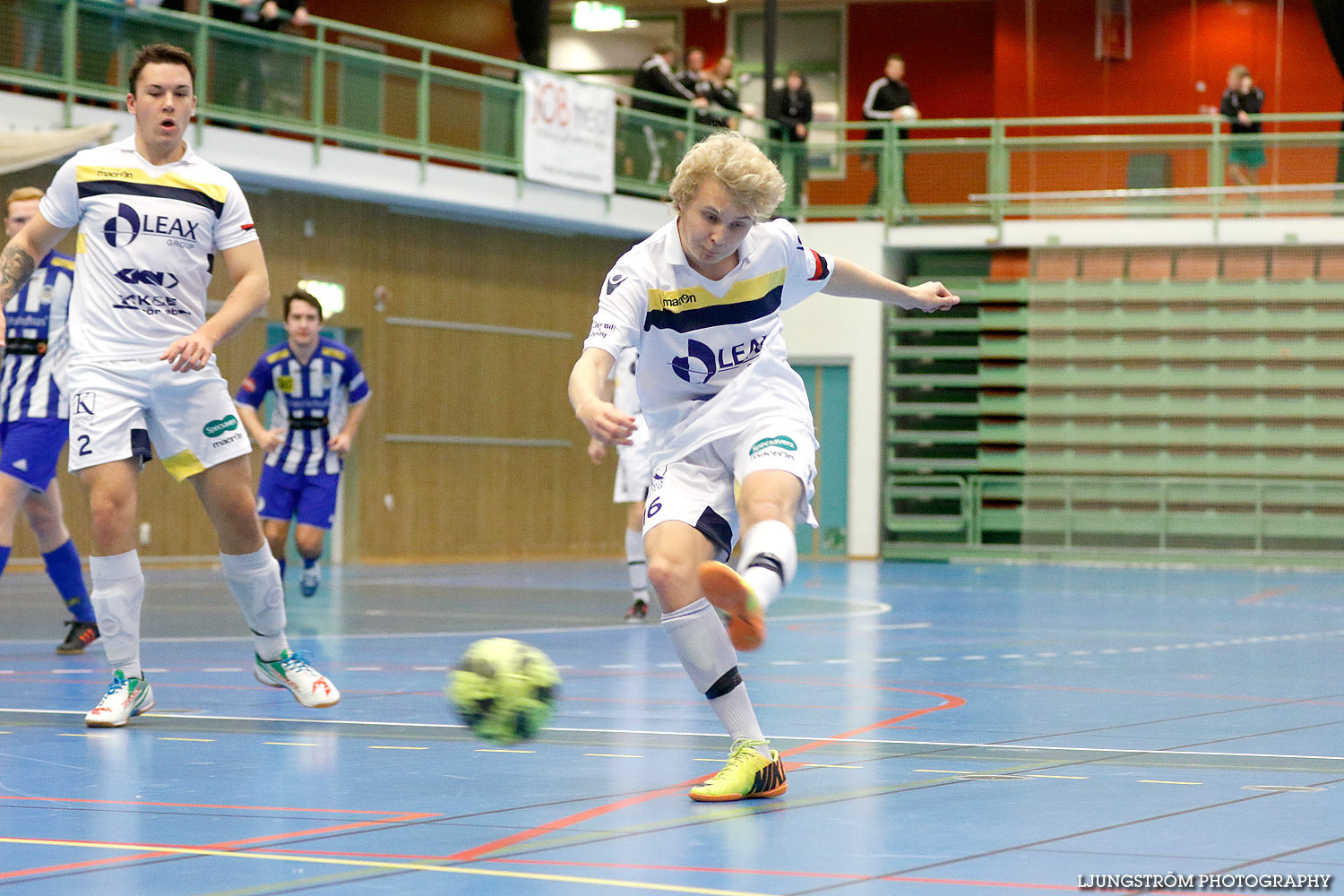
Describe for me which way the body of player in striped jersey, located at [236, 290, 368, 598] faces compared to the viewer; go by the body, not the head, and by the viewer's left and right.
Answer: facing the viewer

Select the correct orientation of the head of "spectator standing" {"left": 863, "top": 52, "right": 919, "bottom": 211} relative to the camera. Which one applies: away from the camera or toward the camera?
toward the camera

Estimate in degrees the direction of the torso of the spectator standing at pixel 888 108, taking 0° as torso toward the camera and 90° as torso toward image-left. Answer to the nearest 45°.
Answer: approximately 0°

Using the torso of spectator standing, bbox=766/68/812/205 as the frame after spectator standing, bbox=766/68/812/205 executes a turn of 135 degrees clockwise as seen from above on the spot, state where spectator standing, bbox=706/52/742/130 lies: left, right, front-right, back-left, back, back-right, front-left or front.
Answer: left

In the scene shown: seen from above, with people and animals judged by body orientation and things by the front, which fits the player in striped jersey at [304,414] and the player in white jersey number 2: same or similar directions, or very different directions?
same or similar directions

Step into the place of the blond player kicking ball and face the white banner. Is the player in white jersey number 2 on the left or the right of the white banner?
left

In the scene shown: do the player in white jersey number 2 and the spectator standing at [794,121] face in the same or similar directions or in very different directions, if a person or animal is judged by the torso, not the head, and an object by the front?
same or similar directions

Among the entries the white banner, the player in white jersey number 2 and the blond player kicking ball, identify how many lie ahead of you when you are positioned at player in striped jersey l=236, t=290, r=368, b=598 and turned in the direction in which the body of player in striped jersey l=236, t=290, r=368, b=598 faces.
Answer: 2

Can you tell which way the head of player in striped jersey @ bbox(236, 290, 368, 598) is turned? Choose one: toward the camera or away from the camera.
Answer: toward the camera

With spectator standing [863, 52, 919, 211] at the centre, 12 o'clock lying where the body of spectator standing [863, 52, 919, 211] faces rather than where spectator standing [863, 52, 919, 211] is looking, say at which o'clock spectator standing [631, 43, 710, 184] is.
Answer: spectator standing [631, 43, 710, 184] is roughly at 2 o'clock from spectator standing [863, 52, 919, 211].

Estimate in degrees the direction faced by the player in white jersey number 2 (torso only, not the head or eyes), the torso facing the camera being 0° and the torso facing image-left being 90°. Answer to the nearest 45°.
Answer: approximately 0°

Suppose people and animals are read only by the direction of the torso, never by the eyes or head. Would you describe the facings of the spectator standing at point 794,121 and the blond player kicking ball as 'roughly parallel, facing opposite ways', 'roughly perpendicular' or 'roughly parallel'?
roughly parallel

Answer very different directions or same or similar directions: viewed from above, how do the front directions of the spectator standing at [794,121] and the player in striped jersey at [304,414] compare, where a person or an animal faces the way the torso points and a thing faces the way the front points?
same or similar directions
